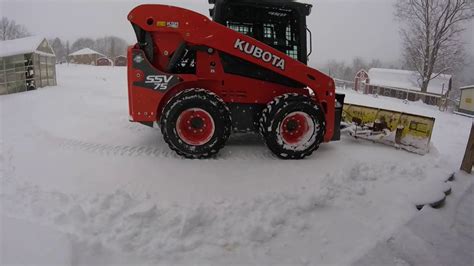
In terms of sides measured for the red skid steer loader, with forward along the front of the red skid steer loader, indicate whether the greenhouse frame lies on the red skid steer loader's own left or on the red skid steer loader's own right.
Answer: on the red skid steer loader's own left

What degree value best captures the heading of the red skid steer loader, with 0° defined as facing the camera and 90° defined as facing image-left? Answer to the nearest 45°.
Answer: approximately 270°

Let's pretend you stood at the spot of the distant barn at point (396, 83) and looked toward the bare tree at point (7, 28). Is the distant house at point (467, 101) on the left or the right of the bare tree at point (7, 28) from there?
left

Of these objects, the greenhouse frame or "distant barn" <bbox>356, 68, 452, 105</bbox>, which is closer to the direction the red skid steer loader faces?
the distant barn

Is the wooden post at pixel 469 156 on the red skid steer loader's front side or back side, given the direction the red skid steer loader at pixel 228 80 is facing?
on the front side

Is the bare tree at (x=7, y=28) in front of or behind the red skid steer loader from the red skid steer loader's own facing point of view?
behind

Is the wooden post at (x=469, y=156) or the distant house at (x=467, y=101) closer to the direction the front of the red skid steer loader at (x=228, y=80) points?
the wooden post

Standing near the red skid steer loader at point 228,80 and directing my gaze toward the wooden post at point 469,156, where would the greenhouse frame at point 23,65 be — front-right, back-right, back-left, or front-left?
back-left

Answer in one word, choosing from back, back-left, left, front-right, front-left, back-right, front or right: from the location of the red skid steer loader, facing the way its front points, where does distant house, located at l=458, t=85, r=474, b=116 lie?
front-left
